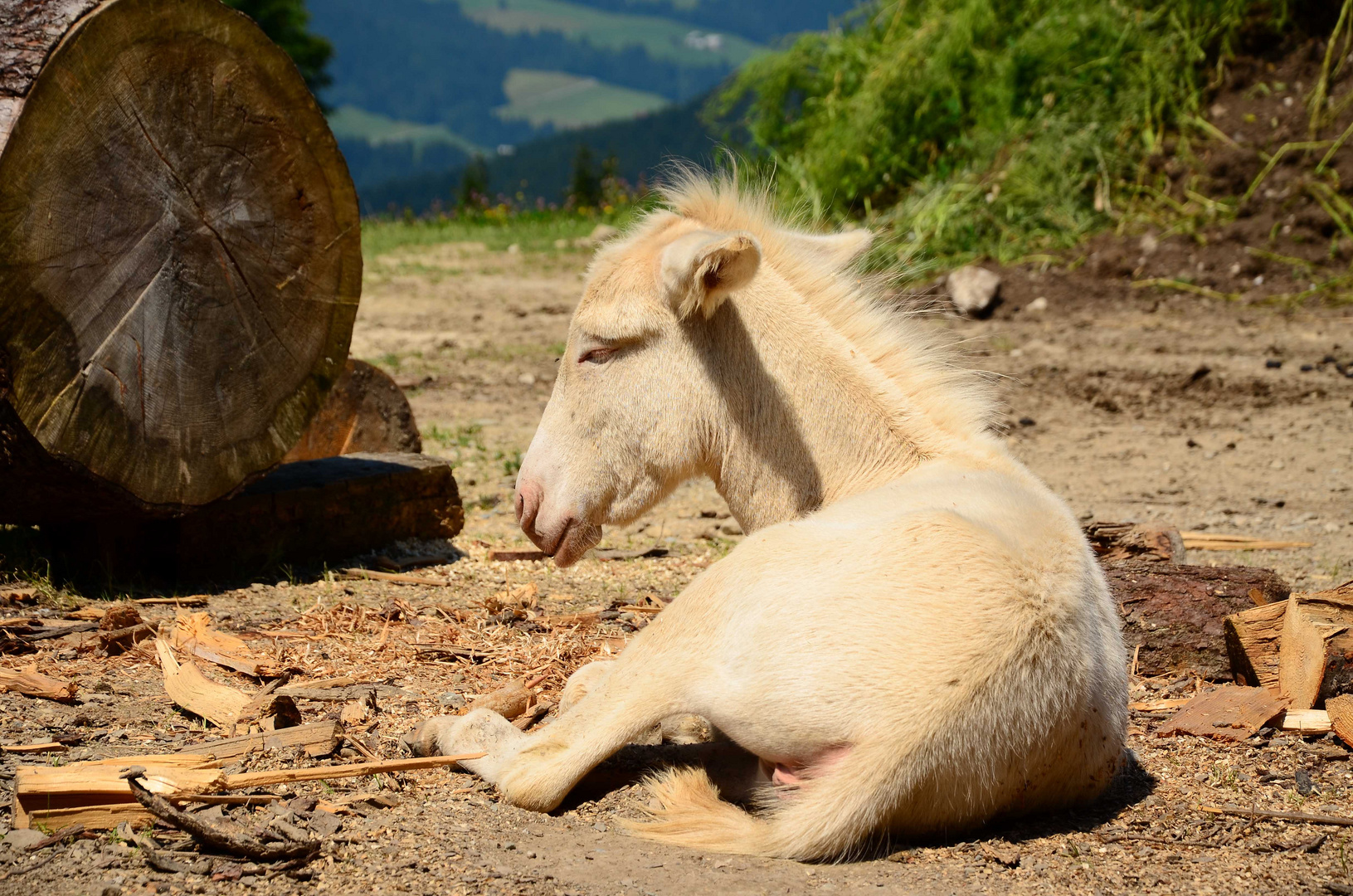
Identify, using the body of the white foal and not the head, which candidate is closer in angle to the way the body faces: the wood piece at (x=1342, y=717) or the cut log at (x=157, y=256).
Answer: the cut log

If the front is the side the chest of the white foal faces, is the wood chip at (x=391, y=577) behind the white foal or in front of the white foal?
in front

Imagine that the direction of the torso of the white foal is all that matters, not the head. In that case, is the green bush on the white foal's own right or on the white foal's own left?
on the white foal's own right

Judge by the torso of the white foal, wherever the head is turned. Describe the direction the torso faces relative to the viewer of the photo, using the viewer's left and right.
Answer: facing away from the viewer and to the left of the viewer

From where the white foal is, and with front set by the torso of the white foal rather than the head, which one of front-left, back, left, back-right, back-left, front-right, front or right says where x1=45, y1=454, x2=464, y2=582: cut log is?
front

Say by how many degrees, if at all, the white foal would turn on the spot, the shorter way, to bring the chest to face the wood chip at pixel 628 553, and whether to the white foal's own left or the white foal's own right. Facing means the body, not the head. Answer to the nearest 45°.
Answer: approximately 45° to the white foal's own right

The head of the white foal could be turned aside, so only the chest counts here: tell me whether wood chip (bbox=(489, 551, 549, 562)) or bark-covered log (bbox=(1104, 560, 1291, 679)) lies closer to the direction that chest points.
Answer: the wood chip

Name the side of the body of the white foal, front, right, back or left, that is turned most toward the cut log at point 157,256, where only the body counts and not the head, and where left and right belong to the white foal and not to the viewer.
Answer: front

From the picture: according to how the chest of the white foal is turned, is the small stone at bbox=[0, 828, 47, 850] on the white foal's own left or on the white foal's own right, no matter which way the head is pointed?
on the white foal's own left

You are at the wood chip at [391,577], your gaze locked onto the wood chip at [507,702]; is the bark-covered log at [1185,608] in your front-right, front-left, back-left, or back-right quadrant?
front-left

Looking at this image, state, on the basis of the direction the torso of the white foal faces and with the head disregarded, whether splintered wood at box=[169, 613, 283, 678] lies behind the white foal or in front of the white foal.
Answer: in front

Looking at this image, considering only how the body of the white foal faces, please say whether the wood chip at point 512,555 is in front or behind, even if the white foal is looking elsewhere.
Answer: in front
